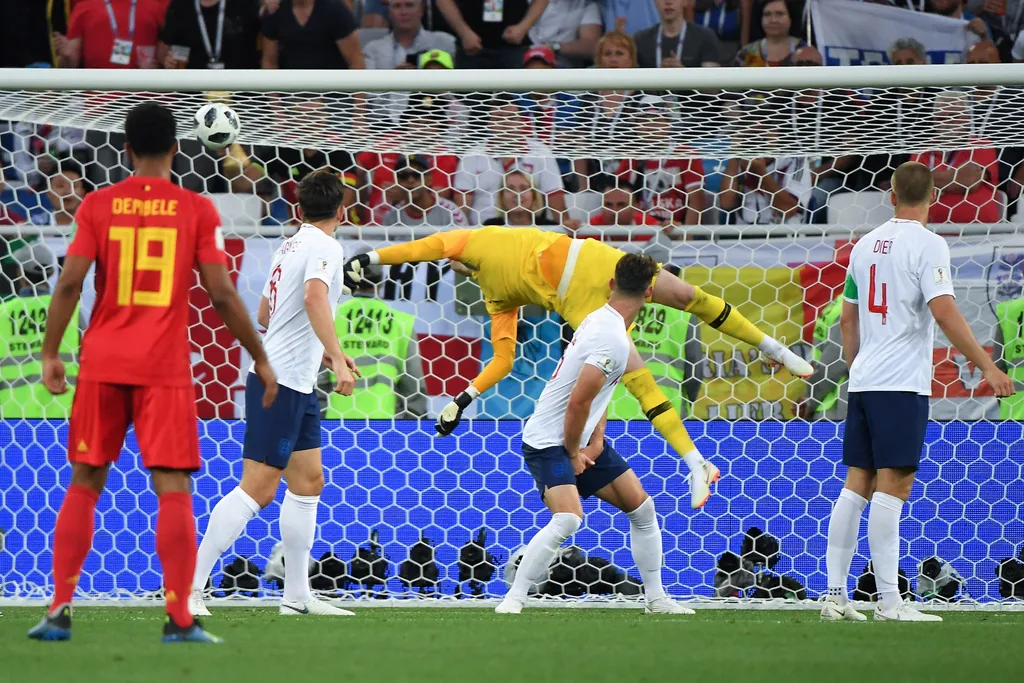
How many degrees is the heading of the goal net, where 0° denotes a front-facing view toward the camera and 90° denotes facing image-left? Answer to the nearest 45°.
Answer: approximately 0°

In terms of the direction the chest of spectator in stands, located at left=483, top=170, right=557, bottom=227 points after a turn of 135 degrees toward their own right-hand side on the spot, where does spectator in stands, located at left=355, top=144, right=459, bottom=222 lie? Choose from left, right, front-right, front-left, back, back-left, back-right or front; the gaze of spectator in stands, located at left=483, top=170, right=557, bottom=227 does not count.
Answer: front

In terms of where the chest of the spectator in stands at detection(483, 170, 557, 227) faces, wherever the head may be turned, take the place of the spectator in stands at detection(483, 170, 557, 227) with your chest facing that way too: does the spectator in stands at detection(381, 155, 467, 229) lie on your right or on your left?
on your right

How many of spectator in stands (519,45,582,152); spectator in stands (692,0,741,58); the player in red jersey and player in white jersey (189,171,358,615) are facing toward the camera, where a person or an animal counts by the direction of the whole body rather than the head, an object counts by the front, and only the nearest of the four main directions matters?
2

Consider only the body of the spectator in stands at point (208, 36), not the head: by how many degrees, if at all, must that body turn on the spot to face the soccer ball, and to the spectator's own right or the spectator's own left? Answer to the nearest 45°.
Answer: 0° — they already face it
